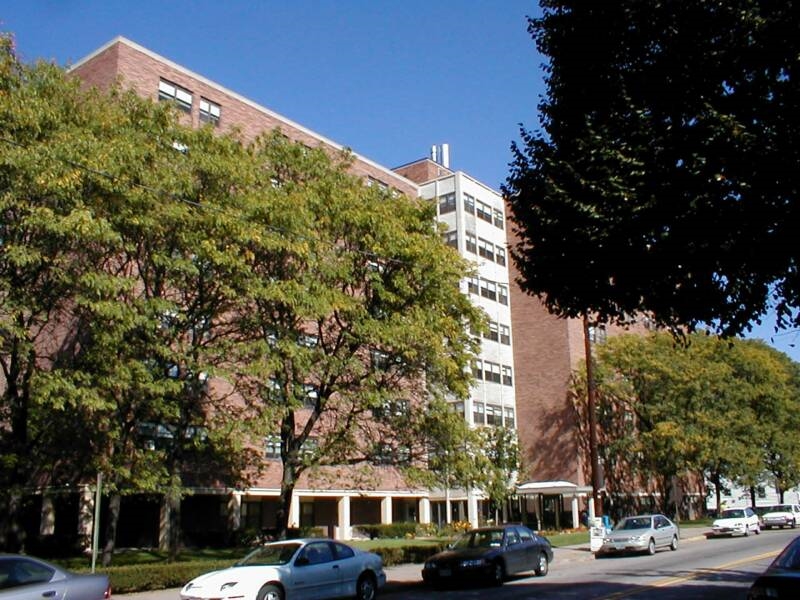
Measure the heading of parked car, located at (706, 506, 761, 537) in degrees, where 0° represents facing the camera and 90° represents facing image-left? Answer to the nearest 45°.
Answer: approximately 45°

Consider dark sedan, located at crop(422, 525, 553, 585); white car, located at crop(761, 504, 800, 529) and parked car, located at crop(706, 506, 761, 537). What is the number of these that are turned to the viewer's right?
0

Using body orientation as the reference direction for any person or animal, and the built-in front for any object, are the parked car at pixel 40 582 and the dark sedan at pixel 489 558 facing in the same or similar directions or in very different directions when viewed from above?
same or similar directions

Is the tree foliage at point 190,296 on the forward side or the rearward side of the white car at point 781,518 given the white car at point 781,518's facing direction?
on the forward side

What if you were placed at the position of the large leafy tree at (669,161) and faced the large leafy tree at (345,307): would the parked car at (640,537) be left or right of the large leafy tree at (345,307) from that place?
right

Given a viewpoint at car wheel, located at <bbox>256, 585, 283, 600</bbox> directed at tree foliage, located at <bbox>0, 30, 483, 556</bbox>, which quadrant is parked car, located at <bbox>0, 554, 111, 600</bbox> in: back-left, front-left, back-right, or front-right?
back-left

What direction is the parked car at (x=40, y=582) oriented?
to the viewer's left

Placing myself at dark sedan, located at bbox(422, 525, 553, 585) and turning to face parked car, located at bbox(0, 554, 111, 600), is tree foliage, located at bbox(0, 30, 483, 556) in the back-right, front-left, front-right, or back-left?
front-right

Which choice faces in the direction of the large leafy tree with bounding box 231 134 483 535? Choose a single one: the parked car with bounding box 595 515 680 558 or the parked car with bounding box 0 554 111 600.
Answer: the parked car with bounding box 595 515 680 558

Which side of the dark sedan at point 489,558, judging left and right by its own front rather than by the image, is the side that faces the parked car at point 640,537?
back

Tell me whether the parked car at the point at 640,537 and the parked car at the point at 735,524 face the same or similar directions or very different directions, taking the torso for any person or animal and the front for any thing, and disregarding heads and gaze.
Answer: same or similar directions

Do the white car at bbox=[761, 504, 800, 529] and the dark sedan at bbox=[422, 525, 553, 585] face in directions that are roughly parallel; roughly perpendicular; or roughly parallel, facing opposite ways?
roughly parallel

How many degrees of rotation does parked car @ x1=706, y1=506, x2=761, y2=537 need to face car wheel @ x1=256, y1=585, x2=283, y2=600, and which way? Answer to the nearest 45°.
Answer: approximately 45° to its left

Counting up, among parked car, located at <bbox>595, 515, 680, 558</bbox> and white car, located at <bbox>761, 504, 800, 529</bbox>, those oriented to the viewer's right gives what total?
0

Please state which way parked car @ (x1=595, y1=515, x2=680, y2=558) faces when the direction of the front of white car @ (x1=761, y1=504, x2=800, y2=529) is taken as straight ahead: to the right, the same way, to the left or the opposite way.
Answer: the same way

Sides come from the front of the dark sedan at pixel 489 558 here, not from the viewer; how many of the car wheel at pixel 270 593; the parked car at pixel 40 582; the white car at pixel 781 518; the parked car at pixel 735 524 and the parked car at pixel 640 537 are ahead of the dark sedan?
2

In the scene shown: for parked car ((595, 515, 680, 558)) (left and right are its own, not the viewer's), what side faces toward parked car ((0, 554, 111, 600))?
front

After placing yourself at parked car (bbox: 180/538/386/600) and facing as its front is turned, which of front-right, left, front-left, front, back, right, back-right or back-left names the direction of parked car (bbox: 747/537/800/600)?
left

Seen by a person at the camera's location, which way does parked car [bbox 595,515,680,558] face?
facing the viewer and to the left of the viewer
